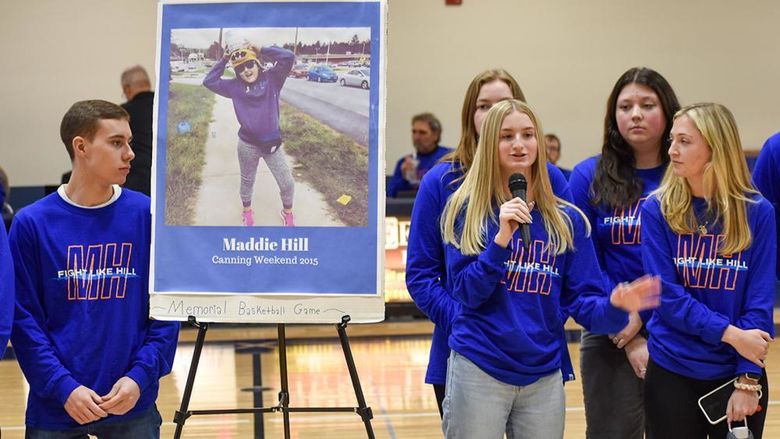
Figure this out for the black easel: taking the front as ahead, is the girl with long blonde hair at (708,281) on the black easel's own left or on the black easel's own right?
on the black easel's own left

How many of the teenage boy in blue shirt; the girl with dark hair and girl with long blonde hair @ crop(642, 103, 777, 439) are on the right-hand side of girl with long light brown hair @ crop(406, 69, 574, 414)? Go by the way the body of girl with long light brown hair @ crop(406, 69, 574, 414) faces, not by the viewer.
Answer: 1

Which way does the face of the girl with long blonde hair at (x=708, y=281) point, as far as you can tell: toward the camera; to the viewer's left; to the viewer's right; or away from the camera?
to the viewer's left

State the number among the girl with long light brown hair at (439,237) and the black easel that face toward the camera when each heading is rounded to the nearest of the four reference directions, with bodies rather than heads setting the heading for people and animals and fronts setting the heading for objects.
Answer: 2

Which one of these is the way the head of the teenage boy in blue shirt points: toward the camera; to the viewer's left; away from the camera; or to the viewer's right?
to the viewer's right

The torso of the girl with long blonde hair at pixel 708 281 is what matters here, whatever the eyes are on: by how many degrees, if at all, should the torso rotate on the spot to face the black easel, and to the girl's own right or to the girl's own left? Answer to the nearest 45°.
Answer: approximately 45° to the girl's own right

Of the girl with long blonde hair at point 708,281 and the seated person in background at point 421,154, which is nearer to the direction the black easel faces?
the girl with long blonde hair

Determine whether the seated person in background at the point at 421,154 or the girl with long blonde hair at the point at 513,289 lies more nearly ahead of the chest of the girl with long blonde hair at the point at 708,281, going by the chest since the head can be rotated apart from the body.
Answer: the girl with long blonde hair

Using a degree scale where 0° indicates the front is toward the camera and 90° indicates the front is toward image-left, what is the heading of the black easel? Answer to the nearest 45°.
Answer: approximately 0°

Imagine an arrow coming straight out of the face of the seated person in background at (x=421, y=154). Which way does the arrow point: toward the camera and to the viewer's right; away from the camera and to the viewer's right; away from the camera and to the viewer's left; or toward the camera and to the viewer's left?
toward the camera and to the viewer's left

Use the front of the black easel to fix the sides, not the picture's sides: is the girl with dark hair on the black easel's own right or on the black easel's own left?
on the black easel's own left
